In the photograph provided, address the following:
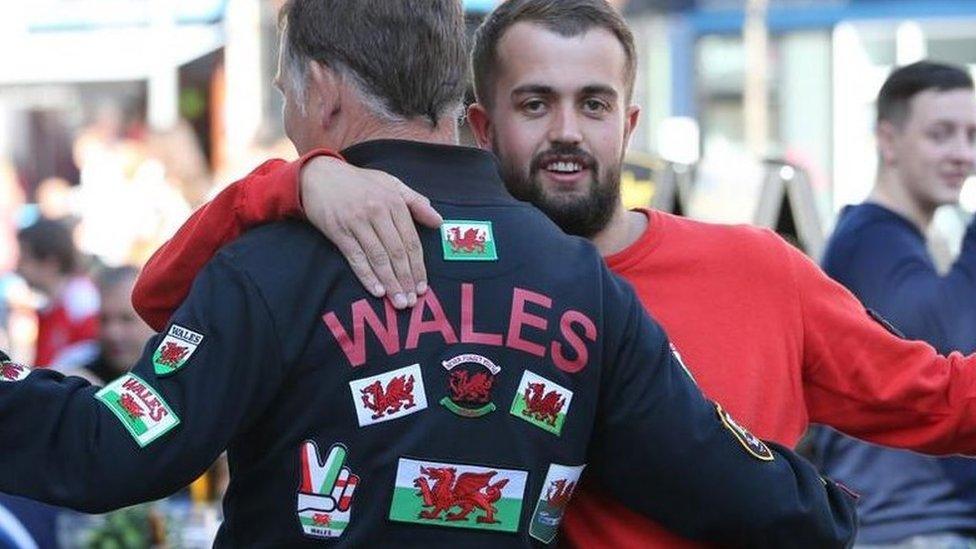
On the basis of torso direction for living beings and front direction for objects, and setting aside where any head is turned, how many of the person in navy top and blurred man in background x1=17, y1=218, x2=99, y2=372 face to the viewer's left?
1

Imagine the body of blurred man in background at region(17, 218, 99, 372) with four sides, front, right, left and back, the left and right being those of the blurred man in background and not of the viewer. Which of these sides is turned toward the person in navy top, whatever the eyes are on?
left

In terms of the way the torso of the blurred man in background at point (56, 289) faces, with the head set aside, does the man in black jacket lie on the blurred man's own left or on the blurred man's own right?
on the blurred man's own left

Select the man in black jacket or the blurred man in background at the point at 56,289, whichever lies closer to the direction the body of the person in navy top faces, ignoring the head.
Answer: the man in black jacket
